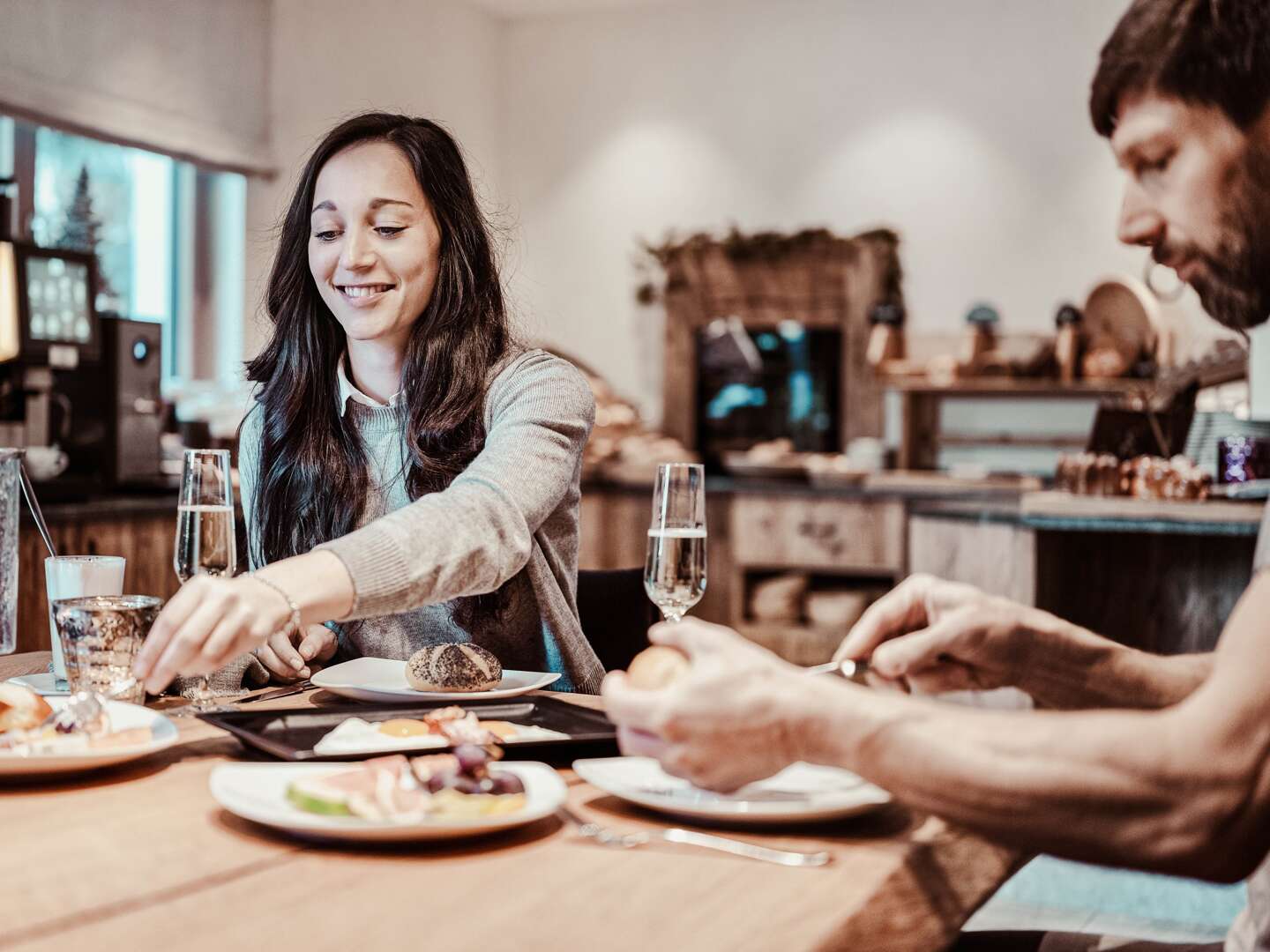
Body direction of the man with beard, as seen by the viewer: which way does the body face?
to the viewer's left

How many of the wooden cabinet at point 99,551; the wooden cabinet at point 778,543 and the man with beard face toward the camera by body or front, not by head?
2

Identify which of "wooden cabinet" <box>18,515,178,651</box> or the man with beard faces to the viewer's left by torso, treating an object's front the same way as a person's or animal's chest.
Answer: the man with beard

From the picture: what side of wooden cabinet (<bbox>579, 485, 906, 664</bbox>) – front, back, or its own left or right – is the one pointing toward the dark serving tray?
front

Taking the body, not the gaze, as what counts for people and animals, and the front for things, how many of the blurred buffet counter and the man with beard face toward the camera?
1

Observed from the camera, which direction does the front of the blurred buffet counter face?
facing the viewer

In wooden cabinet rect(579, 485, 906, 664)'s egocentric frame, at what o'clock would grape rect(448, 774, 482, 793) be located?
The grape is roughly at 12 o'clock from the wooden cabinet.

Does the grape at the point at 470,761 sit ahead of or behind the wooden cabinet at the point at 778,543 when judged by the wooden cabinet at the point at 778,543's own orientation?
ahead

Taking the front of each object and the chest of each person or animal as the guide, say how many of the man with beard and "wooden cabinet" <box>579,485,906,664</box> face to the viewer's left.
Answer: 1

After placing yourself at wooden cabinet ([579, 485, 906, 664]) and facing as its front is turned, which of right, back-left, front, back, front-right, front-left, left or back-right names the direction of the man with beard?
front

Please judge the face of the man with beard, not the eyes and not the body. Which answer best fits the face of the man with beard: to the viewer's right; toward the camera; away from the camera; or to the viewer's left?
to the viewer's left
